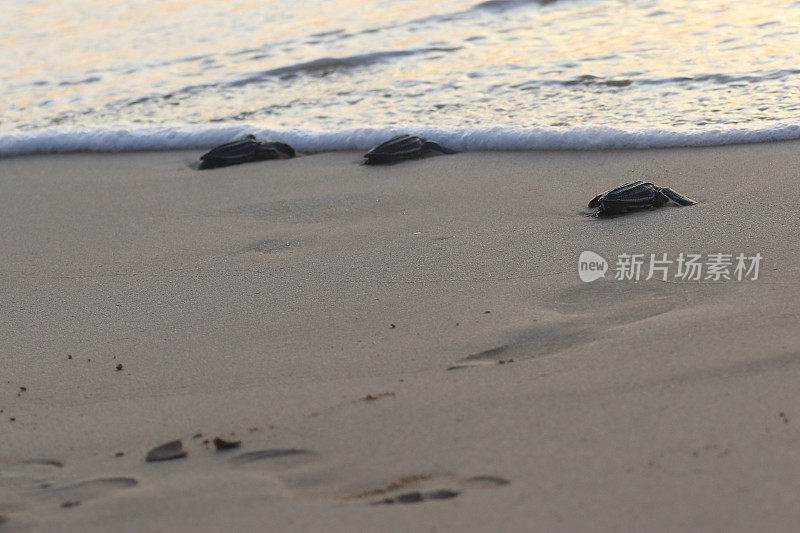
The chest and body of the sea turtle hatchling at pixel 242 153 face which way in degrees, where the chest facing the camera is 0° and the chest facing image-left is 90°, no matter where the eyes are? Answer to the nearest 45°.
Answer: approximately 225°

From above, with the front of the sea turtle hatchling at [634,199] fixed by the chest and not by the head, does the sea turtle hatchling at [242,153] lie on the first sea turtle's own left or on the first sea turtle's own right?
on the first sea turtle's own left

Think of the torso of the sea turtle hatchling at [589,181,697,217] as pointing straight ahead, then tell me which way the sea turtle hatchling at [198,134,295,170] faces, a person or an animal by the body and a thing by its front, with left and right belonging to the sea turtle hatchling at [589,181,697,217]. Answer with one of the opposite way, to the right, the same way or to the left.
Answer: the same way

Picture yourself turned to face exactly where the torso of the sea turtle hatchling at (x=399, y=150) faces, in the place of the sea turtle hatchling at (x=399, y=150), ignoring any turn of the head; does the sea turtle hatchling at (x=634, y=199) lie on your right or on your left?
on your right

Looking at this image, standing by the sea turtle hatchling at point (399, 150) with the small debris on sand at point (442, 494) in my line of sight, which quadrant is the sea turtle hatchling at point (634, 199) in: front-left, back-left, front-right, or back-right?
front-left

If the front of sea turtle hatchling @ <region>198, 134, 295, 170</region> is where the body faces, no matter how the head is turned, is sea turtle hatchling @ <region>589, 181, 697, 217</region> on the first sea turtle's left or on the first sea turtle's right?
on the first sea turtle's right

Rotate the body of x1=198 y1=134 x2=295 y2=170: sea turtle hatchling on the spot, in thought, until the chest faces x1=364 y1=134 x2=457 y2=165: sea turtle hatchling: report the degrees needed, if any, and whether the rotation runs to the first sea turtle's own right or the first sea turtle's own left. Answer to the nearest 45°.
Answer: approximately 90° to the first sea turtle's own right

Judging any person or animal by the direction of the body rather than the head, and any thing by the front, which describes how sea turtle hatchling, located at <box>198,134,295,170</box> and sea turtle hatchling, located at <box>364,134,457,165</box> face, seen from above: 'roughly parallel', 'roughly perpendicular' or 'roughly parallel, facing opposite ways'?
roughly parallel

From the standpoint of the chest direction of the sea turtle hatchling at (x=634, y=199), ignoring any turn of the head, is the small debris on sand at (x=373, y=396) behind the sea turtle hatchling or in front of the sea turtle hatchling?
behind

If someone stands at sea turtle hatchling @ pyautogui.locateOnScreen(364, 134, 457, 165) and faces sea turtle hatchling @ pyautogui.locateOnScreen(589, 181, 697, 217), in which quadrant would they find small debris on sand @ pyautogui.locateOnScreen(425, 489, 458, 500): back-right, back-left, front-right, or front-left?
front-right

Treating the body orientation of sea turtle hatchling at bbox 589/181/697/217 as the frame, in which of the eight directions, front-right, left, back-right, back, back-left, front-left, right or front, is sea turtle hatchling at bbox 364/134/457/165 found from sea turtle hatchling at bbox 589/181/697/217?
left

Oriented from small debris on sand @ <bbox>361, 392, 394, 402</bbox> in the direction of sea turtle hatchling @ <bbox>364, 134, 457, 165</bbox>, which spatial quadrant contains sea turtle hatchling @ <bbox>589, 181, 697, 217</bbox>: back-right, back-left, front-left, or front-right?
front-right

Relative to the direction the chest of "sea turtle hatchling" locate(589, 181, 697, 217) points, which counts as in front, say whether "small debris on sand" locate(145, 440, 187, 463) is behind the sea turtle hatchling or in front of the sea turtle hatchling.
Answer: behind

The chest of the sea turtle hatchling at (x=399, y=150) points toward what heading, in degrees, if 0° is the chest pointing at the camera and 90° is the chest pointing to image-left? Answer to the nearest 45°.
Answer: approximately 225°

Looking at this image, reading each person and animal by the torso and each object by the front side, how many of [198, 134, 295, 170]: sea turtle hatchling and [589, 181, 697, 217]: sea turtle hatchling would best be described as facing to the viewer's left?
0
